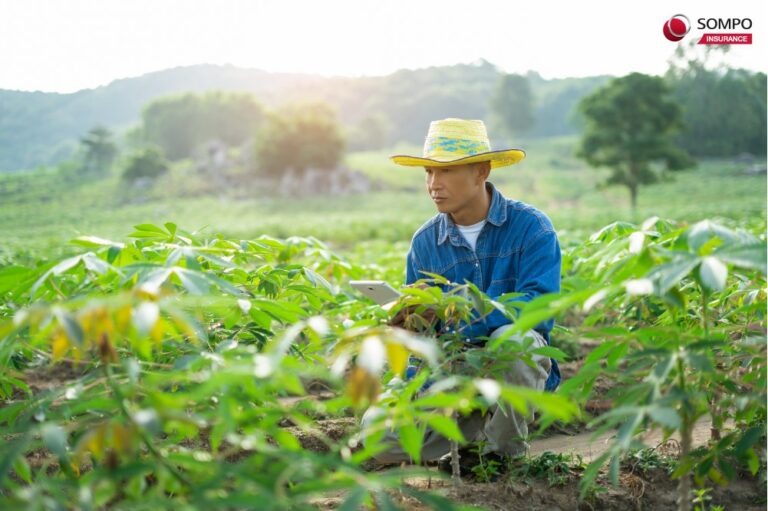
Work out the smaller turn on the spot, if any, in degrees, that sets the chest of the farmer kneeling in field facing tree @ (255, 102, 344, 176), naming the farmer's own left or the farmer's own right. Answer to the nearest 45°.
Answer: approximately 135° to the farmer's own right

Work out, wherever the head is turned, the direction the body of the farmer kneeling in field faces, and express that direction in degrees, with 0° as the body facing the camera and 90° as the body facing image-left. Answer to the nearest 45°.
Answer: approximately 45°

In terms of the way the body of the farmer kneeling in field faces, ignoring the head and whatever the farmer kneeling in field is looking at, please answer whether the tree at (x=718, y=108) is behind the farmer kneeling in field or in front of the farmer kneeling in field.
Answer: behind

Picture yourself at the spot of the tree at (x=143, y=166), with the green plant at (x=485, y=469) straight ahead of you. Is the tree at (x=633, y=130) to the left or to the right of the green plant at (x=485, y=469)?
left

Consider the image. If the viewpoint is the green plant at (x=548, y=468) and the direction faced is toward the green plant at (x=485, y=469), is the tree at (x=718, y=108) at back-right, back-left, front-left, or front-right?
back-right

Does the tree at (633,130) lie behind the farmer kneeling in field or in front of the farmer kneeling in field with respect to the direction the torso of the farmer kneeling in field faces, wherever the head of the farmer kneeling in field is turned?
behind
